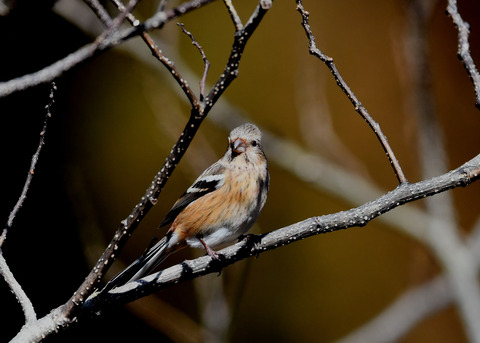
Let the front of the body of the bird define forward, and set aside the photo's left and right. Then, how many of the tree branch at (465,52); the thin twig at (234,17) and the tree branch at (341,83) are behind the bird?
0

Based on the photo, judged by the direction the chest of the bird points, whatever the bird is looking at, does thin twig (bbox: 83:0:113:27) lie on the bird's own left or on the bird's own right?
on the bird's own right

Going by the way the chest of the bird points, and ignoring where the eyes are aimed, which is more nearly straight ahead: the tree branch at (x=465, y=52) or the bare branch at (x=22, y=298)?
the tree branch

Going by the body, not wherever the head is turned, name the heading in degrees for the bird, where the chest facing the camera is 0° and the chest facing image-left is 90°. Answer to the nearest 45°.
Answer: approximately 315°

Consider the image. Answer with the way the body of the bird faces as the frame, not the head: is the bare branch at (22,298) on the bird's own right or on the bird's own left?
on the bird's own right
